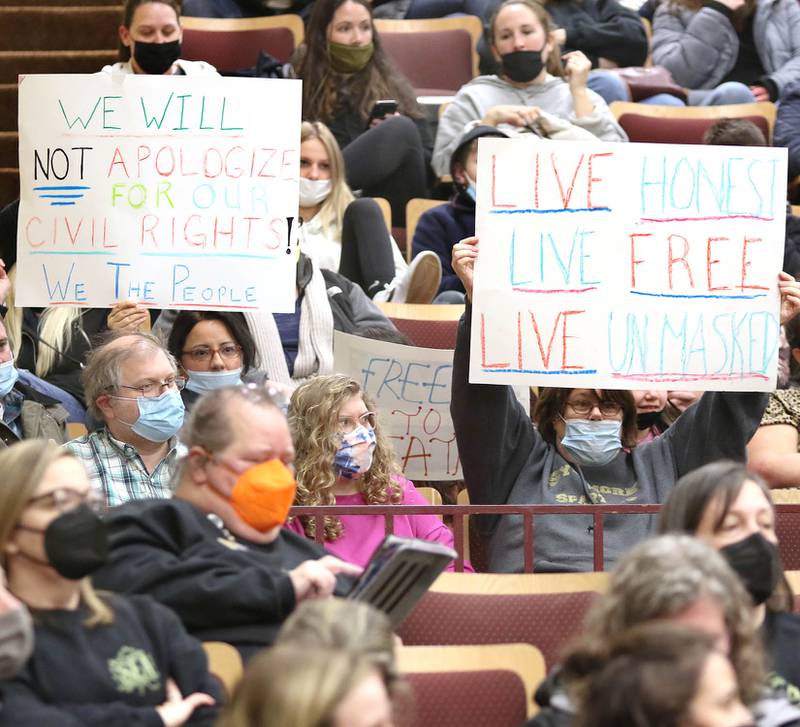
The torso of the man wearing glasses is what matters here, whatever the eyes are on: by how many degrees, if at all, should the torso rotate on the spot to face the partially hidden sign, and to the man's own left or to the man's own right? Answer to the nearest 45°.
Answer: approximately 90° to the man's own left

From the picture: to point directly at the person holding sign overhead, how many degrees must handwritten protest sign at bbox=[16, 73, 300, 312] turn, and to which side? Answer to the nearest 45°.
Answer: approximately 45° to its left

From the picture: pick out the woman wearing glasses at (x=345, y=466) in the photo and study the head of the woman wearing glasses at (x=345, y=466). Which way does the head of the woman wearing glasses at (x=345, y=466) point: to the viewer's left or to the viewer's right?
to the viewer's right

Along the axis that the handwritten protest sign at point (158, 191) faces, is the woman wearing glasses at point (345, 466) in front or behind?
in front

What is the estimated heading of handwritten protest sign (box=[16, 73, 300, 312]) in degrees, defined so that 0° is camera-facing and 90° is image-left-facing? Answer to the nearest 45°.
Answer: approximately 0°

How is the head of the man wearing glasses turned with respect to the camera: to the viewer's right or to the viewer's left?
to the viewer's right

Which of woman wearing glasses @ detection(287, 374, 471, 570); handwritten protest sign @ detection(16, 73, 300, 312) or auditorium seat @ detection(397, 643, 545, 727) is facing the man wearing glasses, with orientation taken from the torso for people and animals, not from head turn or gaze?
the handwritten protest sign

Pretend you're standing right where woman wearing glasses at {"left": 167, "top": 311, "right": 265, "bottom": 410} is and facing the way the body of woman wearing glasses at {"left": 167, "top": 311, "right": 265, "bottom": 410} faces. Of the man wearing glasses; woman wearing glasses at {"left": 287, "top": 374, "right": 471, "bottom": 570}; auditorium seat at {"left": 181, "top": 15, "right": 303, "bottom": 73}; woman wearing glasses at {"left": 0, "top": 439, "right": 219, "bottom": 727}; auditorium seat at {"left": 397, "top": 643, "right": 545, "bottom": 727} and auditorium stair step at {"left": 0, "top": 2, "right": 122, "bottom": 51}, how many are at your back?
2
